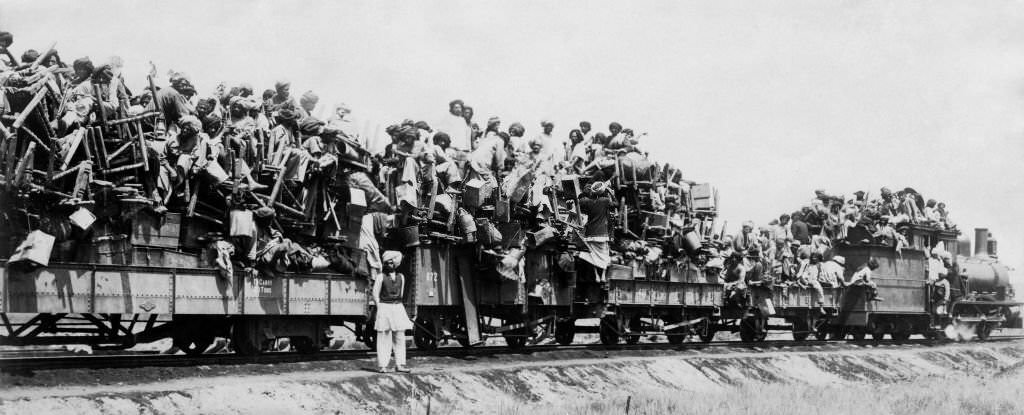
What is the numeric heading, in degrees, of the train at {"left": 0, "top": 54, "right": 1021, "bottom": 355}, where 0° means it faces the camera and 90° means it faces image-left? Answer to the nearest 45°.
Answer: approximately 225°

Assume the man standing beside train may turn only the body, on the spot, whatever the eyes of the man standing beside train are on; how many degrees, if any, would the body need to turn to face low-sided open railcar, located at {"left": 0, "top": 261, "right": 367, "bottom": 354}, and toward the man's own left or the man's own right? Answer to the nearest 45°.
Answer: approximately 90° to the man's own right

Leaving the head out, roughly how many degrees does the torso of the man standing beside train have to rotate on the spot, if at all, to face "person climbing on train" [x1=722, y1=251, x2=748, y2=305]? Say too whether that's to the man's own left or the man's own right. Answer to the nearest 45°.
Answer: approximately 135° to the man's own left

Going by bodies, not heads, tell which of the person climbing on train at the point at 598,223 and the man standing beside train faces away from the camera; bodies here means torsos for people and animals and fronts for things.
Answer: the person climbing on train

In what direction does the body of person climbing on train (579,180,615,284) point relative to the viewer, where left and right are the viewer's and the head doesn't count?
facing away from the viewer

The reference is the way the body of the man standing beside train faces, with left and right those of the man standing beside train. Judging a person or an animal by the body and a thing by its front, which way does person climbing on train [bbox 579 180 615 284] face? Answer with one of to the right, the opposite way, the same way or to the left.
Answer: the opposite way
